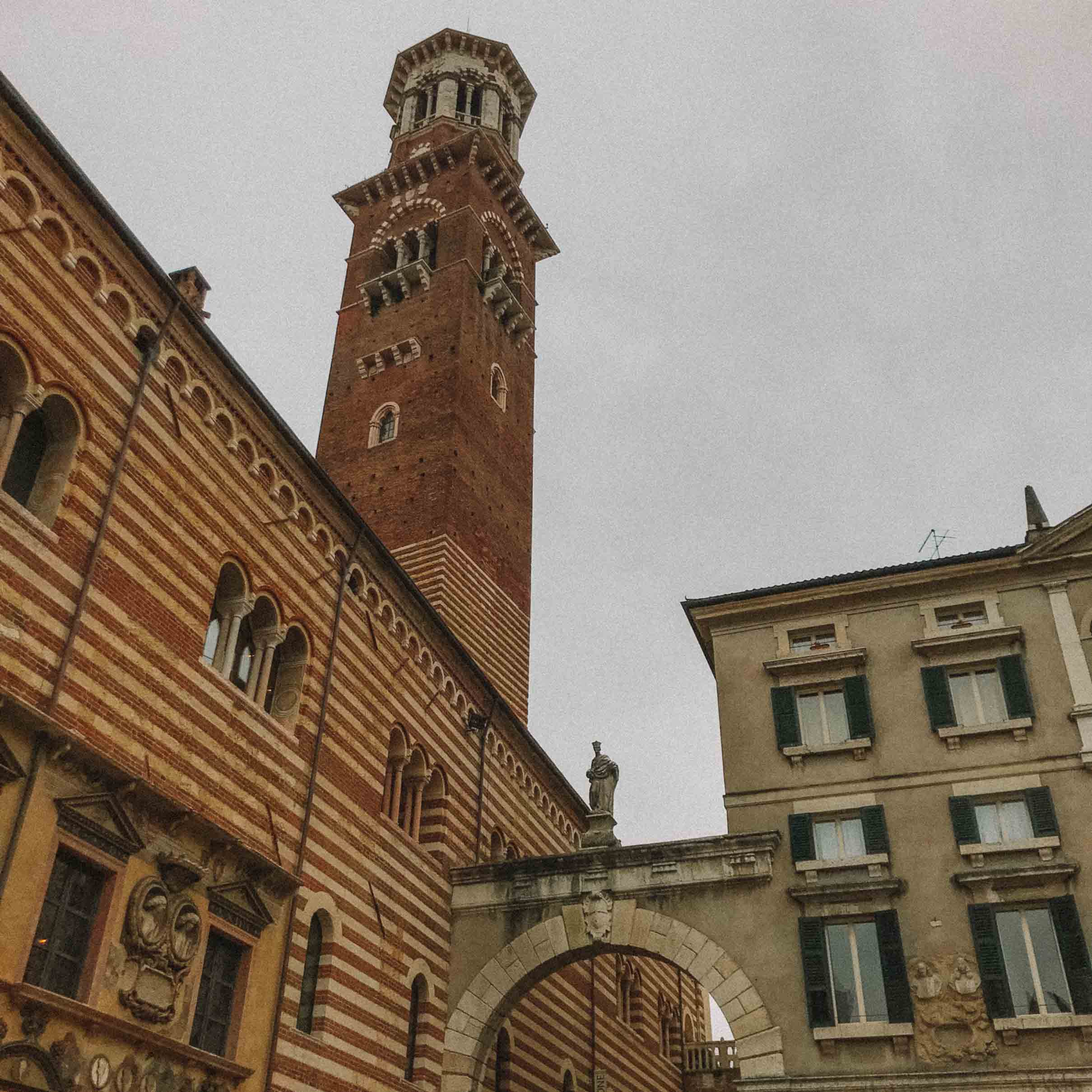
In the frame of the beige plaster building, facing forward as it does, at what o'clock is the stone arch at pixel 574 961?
The stone arch is roughly at 3 o'clock from the beige plaster building.

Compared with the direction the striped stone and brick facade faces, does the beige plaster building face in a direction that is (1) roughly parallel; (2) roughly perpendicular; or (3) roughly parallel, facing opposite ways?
roughly perpendicular

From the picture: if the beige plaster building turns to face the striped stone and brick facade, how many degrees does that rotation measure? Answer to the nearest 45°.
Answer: approximately 45° to its right

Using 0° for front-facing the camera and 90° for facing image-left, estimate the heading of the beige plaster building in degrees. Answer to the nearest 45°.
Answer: approximately 0°

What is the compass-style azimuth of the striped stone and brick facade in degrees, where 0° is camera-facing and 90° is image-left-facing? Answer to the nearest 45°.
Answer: approximately 315°

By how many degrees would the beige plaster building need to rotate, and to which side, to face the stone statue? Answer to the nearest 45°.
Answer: approximately 90° to its right
